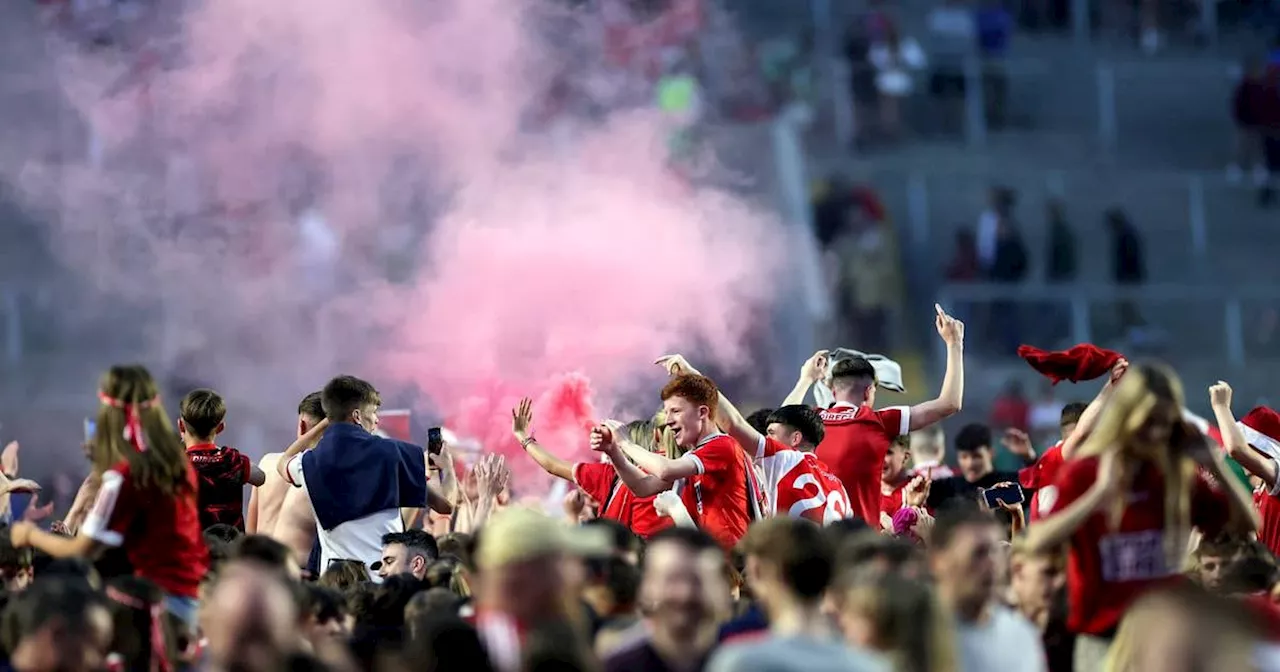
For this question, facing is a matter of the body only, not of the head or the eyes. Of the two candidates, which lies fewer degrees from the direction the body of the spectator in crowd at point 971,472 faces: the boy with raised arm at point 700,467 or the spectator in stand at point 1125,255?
the boy with raised arm

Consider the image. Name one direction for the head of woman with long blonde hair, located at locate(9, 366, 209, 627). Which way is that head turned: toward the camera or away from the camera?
away from the camera

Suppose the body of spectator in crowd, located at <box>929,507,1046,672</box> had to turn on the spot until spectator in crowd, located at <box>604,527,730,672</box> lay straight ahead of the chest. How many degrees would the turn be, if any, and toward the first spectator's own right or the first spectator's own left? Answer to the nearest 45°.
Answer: approximately 90° to the first spectator's own right

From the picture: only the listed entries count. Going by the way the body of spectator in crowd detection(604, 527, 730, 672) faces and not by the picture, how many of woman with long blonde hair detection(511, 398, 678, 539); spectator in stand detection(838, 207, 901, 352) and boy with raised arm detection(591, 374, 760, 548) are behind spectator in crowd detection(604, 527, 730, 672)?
3

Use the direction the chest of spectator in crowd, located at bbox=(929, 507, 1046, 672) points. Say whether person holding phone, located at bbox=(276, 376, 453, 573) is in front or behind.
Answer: behind

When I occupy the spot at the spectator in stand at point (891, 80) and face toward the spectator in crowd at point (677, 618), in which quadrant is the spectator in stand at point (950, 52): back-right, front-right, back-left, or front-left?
back-left
